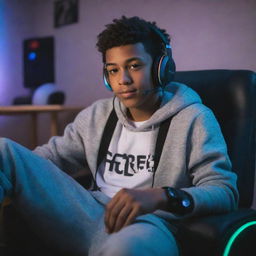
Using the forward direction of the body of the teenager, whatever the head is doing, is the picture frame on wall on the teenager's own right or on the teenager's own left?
on the teenager's own right

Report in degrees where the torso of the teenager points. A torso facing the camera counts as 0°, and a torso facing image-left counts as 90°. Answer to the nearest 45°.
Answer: approximately 45°
